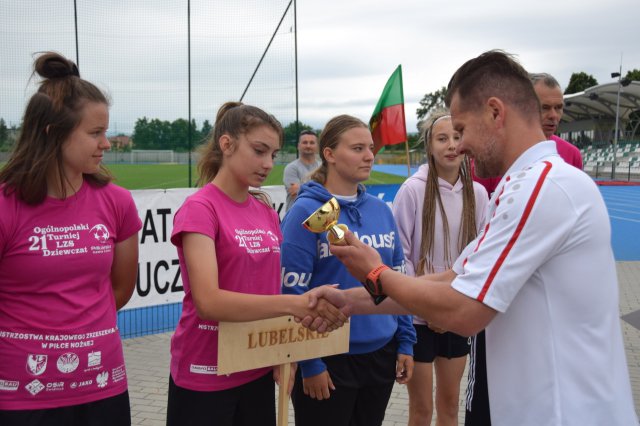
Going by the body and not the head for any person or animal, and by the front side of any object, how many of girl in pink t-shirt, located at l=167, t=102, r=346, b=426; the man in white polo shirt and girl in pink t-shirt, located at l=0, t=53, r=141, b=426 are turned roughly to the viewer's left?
1

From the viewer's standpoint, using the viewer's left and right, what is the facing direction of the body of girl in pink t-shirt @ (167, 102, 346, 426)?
facing the viewer and to the right of the viewer

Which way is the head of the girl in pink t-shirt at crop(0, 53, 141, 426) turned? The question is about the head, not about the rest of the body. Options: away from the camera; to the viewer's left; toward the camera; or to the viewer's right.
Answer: to the viewer's right

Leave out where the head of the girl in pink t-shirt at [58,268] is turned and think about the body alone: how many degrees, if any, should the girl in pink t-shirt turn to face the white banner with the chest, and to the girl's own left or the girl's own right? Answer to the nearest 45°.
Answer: approximately 180°

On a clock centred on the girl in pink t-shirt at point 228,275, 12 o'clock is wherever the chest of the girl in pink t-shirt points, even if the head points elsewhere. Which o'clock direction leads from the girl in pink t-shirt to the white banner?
The white banner is roughly at 7 o'clock from the girl in pink t-shirt.

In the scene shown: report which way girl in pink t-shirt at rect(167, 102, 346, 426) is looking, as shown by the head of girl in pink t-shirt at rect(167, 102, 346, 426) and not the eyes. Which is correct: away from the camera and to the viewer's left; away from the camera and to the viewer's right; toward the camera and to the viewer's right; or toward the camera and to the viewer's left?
toward the camera and to the viewer's right

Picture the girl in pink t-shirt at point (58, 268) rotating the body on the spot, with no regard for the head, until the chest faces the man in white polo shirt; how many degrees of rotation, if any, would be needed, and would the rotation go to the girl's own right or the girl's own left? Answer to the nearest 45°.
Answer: approximately 45° to the girl's own left

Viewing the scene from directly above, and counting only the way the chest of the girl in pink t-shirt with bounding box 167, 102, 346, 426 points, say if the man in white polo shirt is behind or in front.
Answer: in front

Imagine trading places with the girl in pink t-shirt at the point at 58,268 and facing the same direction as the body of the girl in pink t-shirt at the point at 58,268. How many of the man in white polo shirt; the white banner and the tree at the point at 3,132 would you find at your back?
2

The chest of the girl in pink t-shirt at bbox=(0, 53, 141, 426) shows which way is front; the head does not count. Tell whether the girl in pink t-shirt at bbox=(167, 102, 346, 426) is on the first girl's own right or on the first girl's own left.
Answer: on the first girl's own left

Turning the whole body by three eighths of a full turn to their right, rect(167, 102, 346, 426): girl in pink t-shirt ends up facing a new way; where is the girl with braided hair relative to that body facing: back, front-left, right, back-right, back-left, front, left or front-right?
back-right

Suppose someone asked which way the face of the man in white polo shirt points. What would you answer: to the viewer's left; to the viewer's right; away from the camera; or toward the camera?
to the viewer's left

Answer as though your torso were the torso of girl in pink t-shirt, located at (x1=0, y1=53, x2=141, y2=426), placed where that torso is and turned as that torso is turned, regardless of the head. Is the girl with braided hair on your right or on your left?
on your left

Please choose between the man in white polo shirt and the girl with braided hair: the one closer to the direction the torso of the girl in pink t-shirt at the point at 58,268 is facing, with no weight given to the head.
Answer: the man in white polo shirt

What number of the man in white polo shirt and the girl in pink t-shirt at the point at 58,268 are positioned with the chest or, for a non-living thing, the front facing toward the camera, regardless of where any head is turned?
1

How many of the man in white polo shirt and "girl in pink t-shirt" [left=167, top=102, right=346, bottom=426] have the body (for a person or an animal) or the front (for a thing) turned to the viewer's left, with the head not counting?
1

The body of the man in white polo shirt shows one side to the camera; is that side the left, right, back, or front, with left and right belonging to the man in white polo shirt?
left
